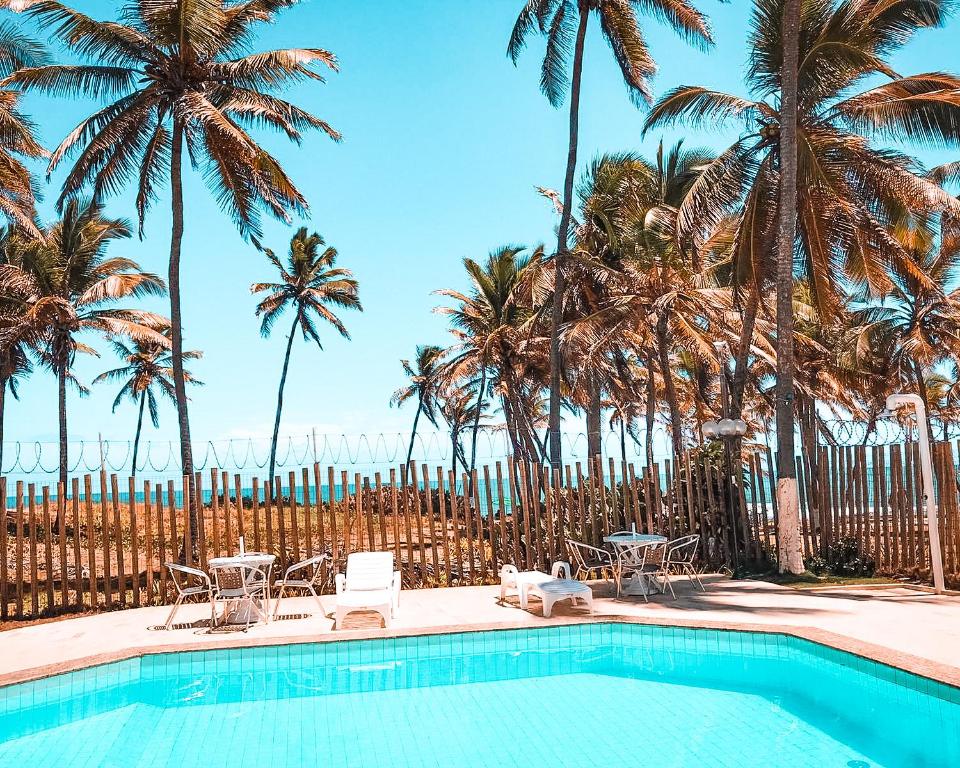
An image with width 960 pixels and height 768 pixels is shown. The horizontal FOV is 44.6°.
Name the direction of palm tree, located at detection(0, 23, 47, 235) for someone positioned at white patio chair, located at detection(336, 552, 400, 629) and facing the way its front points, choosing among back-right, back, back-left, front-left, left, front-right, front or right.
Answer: back-right

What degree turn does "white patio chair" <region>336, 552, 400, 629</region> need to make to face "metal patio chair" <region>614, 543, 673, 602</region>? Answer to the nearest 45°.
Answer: approximately 90° to its left

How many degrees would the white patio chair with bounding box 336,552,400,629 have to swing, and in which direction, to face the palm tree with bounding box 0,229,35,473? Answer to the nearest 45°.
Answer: approximately 135° to its right

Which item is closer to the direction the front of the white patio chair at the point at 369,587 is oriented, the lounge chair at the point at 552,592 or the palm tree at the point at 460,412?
the lounge chair

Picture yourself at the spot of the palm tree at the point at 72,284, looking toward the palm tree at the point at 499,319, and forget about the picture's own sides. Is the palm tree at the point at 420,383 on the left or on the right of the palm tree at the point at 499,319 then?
left

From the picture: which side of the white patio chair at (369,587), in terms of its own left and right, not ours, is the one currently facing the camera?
front

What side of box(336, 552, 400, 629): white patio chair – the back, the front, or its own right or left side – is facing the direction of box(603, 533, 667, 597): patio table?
left

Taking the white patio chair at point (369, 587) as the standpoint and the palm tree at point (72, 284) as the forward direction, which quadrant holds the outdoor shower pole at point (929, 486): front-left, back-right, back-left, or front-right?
back-right

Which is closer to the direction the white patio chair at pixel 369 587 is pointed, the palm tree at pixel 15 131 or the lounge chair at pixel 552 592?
the lounge chair

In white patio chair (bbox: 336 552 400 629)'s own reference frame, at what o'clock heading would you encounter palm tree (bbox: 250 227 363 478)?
The palm tree is roughly at 6 o'clock from the white patio chair.

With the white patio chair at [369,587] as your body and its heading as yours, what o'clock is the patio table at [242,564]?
The patio table is roughly at 3 o'clock from the white patio chair.

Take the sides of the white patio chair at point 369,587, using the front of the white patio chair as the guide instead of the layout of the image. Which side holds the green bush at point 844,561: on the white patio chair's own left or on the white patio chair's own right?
on the white patio chair's own left

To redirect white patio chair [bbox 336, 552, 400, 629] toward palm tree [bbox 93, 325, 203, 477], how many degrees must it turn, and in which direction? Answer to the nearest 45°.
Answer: approximately 180°
